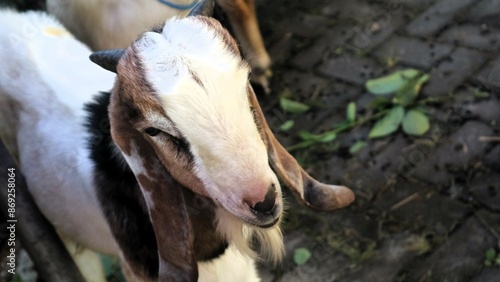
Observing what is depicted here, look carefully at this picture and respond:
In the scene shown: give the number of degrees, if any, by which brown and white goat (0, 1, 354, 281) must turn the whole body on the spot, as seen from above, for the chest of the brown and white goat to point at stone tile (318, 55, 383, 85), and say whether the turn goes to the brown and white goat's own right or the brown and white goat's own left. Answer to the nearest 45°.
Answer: approximately 90° to the brown and white goat's own left

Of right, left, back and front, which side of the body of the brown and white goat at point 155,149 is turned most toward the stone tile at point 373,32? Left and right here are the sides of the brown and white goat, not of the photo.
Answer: left

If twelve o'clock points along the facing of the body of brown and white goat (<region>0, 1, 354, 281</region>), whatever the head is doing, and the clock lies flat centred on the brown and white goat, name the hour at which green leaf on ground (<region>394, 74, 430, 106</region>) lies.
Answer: The green leaf on ground is roughly at 9 o'clock from the brown and white goat.

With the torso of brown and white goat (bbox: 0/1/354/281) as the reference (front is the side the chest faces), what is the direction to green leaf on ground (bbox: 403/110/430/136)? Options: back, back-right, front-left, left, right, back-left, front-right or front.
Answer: left

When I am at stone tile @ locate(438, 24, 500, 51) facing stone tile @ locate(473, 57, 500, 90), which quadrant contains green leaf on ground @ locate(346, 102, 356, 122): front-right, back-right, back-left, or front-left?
front-right
